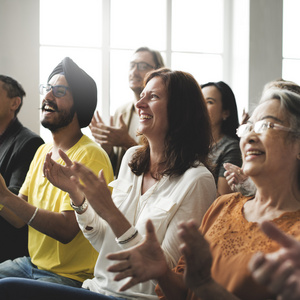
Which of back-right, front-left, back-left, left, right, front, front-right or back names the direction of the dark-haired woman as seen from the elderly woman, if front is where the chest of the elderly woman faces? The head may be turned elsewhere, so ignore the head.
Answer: back-right

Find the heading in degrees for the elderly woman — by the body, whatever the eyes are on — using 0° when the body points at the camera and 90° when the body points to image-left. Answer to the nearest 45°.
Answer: approximately 45°

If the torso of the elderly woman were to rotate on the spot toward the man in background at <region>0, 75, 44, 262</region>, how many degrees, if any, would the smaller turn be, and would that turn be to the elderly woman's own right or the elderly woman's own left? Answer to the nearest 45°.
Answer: approximately 90° to the elderly woman's own right

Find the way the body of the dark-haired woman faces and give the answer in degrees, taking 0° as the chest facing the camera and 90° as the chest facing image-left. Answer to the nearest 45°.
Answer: approximately 45°

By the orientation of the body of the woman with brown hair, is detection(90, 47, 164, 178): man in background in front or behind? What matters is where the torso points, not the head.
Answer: behind
